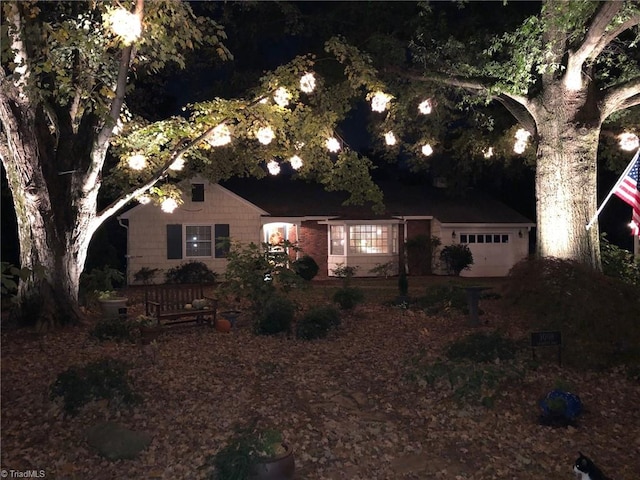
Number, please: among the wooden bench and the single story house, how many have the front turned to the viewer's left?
0

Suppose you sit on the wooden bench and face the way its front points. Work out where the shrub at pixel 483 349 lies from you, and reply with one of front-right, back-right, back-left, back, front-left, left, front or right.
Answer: front

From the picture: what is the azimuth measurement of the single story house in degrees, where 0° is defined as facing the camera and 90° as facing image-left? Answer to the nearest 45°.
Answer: approximately 0°

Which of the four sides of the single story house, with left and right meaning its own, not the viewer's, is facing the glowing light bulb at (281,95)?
front

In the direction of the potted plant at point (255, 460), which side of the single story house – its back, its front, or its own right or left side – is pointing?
front

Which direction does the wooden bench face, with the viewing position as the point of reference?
facing the viewer and to the right of the viewer

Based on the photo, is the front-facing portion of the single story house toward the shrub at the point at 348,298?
yes

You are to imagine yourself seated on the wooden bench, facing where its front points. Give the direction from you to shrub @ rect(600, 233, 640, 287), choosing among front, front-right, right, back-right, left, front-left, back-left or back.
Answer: front-left
